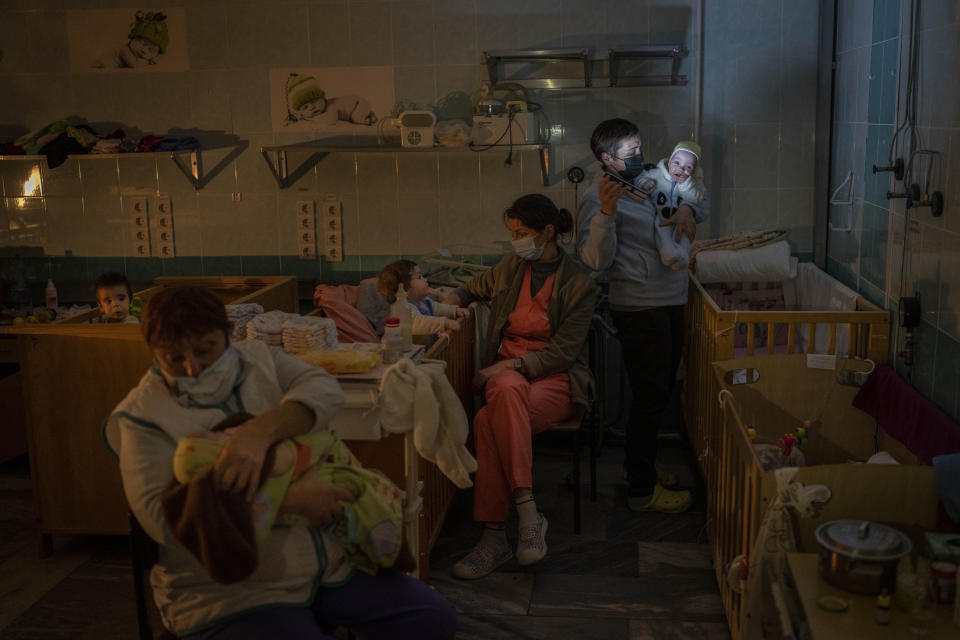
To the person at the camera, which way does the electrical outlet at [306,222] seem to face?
facing the viewer

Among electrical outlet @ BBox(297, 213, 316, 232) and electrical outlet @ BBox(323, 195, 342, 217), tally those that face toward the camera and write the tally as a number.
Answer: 2

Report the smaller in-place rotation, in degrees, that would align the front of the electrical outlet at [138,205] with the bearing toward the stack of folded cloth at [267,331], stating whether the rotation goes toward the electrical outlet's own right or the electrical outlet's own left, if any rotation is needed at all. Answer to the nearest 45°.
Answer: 0° — it already faces it

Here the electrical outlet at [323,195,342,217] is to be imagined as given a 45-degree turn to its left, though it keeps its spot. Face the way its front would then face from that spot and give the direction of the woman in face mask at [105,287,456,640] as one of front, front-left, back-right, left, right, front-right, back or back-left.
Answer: front-right

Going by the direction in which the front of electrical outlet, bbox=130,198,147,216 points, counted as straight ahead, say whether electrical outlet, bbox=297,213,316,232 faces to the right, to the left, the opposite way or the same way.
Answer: the same way

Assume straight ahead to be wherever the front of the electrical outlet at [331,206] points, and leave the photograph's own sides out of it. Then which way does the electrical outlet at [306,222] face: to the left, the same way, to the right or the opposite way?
the same way

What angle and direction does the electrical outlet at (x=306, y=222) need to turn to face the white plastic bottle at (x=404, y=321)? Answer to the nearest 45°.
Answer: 0° — it already faces it

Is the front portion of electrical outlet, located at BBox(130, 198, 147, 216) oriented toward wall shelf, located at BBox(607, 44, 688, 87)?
no

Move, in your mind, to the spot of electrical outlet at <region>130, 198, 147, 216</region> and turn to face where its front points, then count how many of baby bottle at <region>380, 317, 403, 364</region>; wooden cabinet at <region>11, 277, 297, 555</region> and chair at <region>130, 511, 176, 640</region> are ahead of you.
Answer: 3

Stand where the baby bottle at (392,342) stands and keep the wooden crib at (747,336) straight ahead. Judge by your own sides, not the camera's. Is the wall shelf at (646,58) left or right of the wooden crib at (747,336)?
left

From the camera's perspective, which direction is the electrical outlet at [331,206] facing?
toward the camera

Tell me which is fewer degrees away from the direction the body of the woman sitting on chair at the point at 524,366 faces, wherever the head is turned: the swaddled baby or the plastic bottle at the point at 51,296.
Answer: the swaddled baby

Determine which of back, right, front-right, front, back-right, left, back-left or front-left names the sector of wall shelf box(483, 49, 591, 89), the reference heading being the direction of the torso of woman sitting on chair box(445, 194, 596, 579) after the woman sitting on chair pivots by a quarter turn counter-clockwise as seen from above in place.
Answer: back-left

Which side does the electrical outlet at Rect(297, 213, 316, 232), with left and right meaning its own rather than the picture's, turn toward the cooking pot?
front
